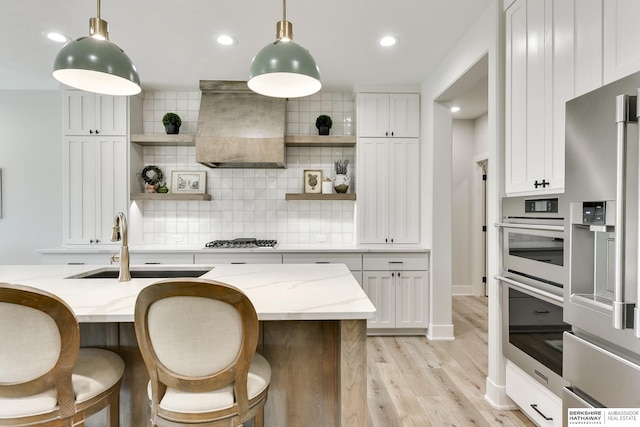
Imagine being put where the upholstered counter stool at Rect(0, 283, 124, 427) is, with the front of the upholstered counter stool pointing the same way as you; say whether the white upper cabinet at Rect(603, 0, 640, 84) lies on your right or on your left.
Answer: on your right

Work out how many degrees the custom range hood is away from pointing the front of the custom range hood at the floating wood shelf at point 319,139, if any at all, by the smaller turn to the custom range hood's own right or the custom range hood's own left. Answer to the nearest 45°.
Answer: approximately 90° to the custom range hood's own left

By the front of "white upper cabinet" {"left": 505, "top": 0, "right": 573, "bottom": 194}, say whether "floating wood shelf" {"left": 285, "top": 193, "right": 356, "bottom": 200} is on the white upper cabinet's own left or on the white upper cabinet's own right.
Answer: on the white upper cabinet's own right

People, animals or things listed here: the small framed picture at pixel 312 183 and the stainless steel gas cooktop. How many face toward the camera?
2

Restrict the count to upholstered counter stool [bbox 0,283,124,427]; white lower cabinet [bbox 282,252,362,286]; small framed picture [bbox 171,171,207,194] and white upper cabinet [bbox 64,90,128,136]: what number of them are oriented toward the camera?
3

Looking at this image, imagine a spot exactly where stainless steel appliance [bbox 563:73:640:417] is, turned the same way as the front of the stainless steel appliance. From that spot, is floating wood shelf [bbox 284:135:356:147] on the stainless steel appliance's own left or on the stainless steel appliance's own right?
on the stainless steel appliance's own right

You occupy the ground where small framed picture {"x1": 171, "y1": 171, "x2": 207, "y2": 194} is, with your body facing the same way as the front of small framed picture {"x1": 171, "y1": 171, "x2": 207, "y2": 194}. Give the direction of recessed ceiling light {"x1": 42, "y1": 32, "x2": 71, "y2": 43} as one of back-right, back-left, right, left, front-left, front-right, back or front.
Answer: front-right
